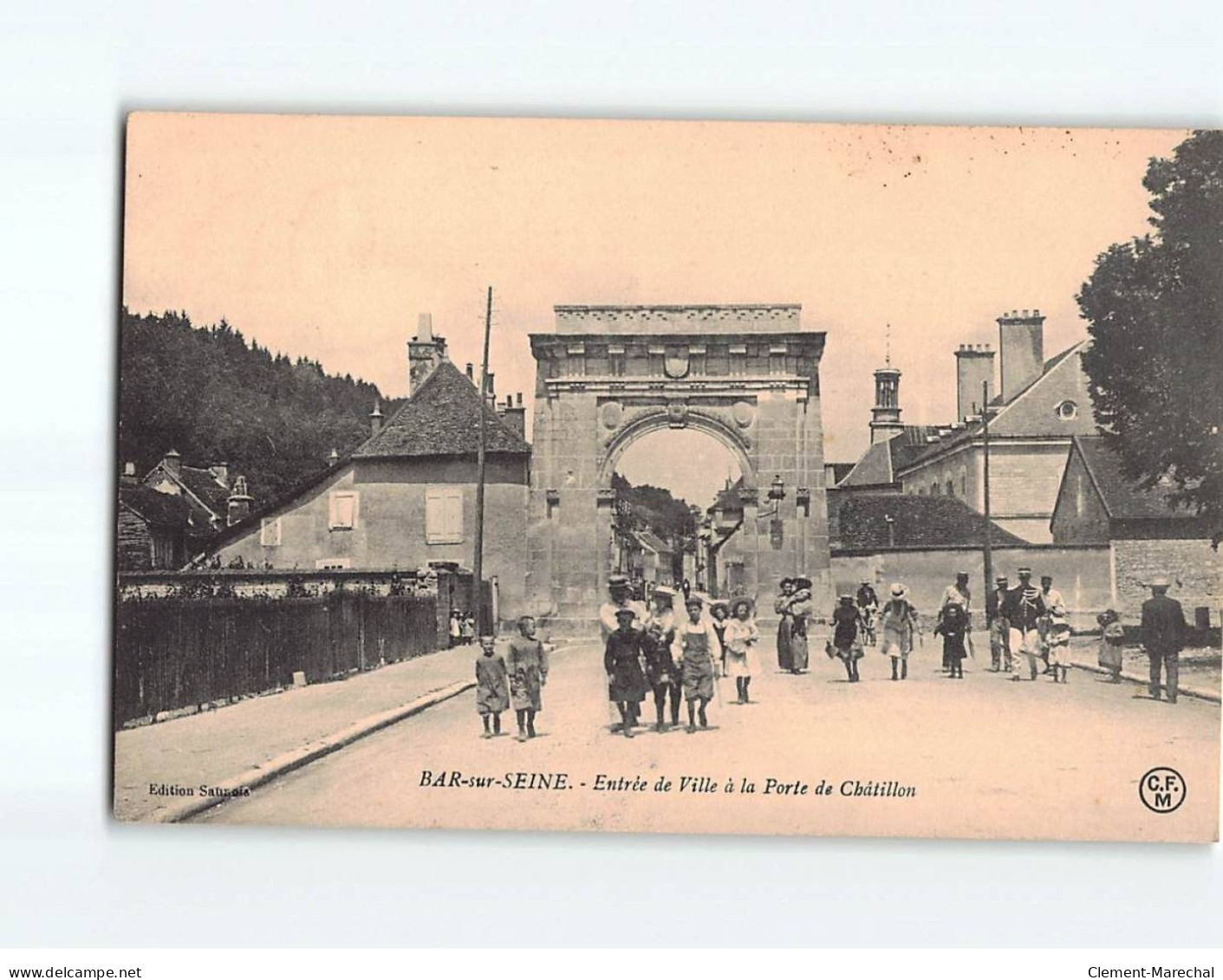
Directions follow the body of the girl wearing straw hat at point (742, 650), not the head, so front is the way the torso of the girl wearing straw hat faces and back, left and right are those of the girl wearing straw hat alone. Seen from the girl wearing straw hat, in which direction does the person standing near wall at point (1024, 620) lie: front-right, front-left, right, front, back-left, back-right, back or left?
left

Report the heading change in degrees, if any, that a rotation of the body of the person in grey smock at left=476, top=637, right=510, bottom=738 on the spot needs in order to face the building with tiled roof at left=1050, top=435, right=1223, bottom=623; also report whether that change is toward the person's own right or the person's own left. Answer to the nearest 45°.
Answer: approximately 90° to the person's own left

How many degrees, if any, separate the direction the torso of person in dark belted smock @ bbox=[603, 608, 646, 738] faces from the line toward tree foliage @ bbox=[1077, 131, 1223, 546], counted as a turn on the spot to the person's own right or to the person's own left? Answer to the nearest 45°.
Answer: approximately 90° to the person's own left

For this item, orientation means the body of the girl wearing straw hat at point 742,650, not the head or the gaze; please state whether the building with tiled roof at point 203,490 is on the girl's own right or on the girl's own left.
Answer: on the girl's own right

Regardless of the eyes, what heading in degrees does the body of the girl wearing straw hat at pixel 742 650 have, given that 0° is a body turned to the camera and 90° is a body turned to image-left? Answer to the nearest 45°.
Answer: approximately 0°

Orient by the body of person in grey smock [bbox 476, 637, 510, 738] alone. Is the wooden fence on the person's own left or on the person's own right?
on the person's own right

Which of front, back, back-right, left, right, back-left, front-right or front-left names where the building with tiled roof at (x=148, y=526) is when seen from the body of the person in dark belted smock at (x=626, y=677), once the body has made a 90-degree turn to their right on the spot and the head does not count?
front

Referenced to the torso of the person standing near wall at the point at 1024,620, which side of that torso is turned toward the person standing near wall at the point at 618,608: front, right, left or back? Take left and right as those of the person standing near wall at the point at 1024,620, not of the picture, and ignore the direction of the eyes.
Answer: right

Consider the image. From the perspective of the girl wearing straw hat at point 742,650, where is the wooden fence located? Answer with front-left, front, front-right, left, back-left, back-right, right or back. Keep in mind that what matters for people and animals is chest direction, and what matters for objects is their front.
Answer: right
